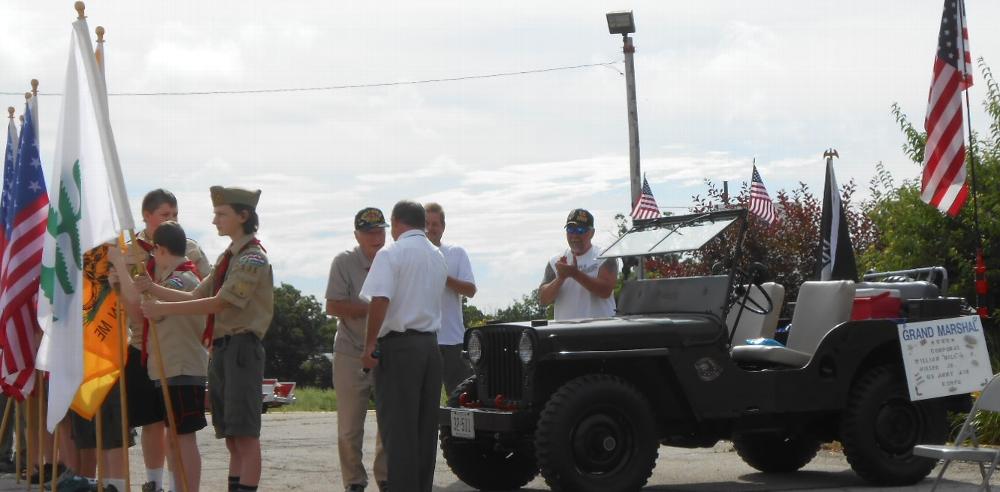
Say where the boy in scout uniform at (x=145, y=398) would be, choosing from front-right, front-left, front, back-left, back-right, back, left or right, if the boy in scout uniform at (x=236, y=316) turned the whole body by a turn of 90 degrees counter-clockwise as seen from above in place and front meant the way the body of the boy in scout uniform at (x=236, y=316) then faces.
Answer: back-right

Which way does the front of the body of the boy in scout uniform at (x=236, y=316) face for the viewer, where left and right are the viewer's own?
facing to the left of the viewer

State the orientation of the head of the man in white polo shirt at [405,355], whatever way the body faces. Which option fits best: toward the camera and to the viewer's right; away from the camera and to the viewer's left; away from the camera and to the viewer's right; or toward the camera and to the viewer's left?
away from the camera and to the viewer's left

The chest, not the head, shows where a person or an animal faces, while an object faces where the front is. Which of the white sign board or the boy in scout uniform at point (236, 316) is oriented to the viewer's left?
the boy in scout uniform

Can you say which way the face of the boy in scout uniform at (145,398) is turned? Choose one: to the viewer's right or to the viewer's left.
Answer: to the viewer's right

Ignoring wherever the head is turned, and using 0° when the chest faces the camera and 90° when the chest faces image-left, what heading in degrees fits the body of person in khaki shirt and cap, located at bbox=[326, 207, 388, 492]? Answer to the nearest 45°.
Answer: approximately 315°

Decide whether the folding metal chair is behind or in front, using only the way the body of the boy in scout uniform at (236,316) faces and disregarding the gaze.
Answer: behind

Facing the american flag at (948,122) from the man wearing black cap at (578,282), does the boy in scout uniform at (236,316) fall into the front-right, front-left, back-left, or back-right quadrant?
back-right

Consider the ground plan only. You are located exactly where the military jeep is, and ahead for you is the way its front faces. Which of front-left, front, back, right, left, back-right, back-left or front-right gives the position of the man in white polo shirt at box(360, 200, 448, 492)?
front

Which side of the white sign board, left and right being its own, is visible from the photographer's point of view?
front

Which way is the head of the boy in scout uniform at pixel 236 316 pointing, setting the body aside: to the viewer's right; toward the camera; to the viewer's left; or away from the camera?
to the viewer's left

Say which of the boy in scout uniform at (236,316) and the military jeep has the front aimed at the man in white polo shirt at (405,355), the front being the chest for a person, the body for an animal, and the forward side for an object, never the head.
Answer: the military jeep

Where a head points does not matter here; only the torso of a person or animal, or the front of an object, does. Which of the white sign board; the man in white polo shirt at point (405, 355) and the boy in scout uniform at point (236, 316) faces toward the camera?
the white sign board

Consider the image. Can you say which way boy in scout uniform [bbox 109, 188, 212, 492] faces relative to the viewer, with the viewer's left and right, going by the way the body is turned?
facing the viewer and to the right of the viewer
